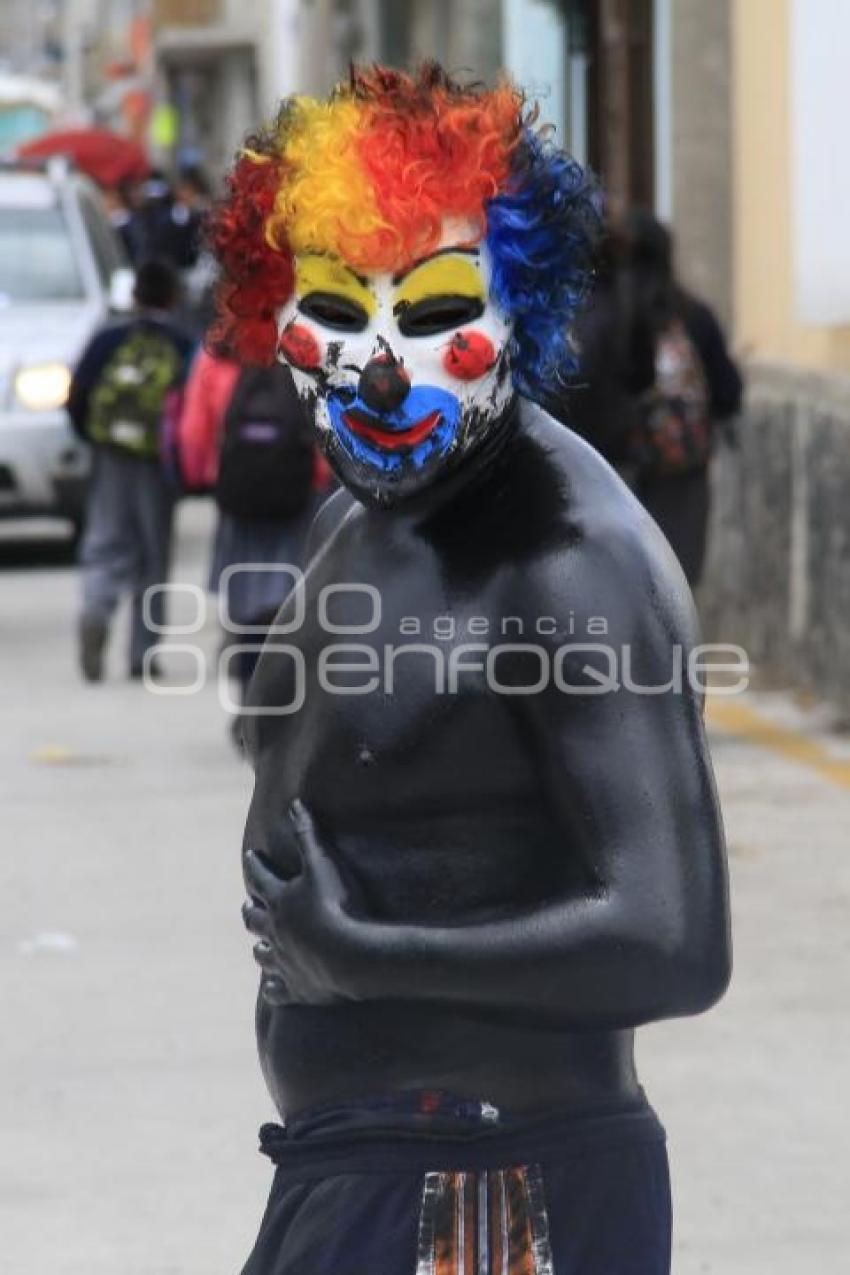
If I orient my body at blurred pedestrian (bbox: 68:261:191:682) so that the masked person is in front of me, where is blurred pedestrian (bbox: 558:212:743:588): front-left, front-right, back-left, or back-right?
front-left

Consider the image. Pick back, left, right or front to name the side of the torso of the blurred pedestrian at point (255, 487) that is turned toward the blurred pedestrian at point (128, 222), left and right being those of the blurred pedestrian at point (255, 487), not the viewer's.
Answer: front

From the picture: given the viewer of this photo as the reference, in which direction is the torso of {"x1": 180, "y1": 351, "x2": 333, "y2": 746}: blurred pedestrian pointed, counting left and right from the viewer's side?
facing away from the viewer

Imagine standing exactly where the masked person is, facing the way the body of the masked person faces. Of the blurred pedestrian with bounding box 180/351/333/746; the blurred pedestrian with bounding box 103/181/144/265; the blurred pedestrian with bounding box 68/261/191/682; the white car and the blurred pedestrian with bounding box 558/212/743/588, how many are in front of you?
0

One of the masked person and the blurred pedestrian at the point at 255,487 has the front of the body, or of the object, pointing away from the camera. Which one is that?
the blurred pedestrian

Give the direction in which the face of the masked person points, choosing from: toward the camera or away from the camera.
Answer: toward the camera

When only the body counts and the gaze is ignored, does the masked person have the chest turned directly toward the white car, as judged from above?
no

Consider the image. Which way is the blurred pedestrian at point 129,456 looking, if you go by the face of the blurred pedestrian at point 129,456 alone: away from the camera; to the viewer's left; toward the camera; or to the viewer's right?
away from the camera

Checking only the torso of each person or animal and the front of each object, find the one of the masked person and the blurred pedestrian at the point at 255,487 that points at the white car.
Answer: the blurred pedestrian

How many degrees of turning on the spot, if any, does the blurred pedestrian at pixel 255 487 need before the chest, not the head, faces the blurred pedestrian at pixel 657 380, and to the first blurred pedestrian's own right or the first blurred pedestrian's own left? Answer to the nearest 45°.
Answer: approximately 90° to the first blurred pedestrian's own right

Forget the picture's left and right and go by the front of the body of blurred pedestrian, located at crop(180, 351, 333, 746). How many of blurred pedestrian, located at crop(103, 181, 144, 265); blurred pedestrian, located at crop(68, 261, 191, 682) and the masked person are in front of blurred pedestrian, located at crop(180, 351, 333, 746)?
2

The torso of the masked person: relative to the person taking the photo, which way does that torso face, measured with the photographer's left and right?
facing the viewer and to the left of the viewer

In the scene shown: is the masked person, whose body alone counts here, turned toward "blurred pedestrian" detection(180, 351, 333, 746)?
no

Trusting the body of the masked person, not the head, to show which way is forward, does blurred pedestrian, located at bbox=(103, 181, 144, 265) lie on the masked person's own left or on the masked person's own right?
on the masked person's own right

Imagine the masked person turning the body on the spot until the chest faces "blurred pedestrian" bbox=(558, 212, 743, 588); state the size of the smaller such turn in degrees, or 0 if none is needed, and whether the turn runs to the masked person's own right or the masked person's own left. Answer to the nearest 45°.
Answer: approximately 135° to the masked person's own right

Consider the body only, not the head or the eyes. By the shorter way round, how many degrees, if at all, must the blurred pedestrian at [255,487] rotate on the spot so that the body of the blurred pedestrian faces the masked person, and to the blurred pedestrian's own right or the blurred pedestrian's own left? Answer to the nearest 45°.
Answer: approximately 180°
